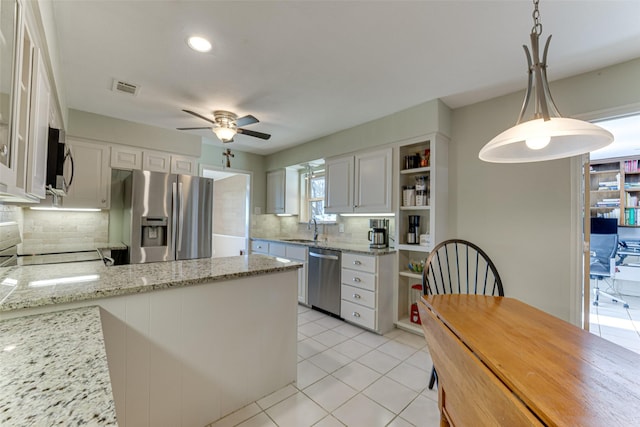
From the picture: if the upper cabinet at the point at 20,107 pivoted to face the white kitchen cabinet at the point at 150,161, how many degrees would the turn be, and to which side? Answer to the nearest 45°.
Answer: approximately 45° to its left

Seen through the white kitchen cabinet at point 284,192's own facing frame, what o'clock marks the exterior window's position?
The exterior window is roughly at 8 o'clock from the white kitchen cabinet.

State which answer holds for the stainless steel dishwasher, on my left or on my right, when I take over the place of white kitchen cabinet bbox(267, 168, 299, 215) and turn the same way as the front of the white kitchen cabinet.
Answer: on my left

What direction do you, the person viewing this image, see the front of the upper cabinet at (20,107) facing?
facing to the right of the viewer

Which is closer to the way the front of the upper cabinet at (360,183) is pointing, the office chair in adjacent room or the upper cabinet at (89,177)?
the upper cabinet

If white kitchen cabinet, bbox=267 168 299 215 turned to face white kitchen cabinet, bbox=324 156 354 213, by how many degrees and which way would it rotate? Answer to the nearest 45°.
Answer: approximately 90° to its left

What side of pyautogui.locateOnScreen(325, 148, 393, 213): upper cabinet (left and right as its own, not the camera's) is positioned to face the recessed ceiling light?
front

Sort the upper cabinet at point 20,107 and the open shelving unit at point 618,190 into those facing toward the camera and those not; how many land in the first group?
1

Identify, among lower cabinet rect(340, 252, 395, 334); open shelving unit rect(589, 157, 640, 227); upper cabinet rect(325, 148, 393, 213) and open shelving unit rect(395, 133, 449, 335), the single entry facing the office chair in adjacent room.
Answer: open shelving unit rect(589, 157, 640, 227)
